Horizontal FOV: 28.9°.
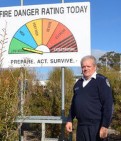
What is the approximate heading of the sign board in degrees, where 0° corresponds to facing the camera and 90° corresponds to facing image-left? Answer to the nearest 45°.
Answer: approximately 0°

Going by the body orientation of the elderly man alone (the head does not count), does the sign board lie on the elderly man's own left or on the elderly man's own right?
on the elderly man's own right

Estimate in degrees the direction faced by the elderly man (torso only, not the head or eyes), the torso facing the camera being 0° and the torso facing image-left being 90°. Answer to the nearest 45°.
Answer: approximately 45°
